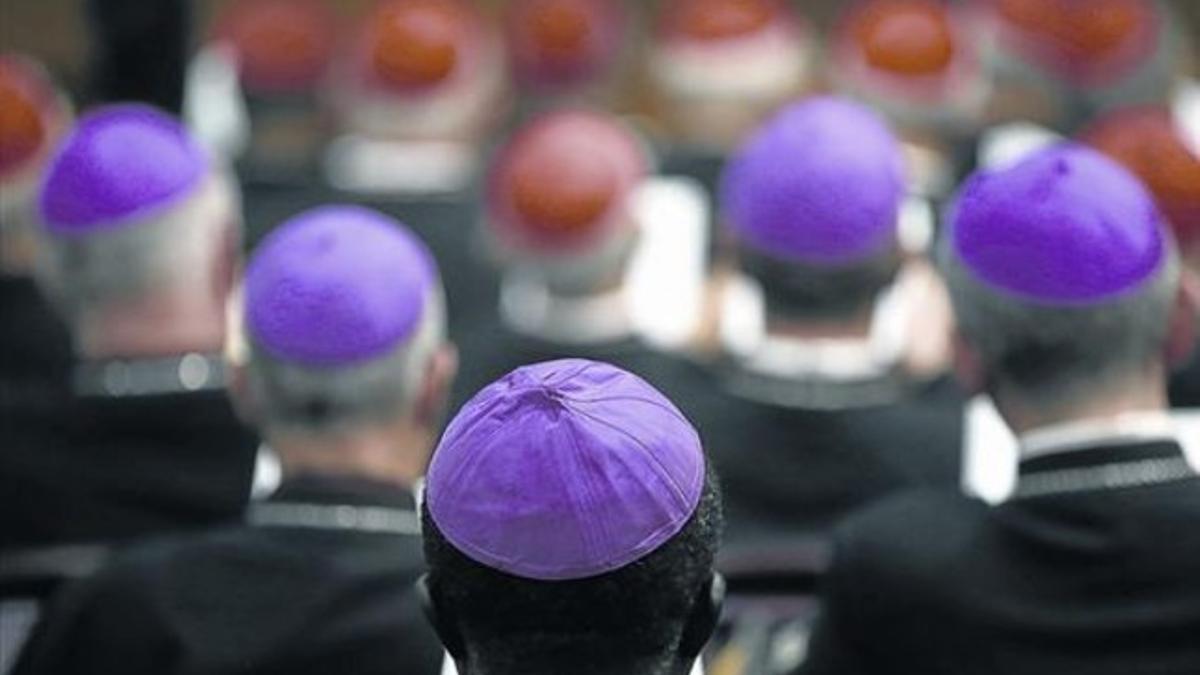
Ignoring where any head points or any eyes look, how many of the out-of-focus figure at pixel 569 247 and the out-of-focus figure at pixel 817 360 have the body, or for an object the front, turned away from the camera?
2

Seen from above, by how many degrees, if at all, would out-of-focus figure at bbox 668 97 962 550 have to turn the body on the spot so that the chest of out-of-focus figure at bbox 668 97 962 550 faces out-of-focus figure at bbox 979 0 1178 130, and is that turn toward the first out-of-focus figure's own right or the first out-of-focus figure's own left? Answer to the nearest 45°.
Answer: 0° — they already face them

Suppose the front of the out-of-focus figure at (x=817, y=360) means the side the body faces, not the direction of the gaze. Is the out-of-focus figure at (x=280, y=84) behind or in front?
in front

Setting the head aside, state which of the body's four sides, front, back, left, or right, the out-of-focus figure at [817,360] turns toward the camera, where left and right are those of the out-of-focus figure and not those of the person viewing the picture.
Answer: back

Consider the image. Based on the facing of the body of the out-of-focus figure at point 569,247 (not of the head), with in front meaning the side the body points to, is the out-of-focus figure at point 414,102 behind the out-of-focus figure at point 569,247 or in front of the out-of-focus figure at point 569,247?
in front

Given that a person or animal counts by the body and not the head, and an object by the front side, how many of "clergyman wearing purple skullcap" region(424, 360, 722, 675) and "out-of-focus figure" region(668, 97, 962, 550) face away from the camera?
2

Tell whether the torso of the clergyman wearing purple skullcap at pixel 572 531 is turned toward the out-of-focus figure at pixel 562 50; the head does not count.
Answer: yes

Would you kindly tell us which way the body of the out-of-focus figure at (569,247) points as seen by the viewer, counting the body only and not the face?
away from the camera

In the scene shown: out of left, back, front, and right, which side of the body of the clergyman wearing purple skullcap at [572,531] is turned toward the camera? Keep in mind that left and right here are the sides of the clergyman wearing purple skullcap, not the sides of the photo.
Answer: back
